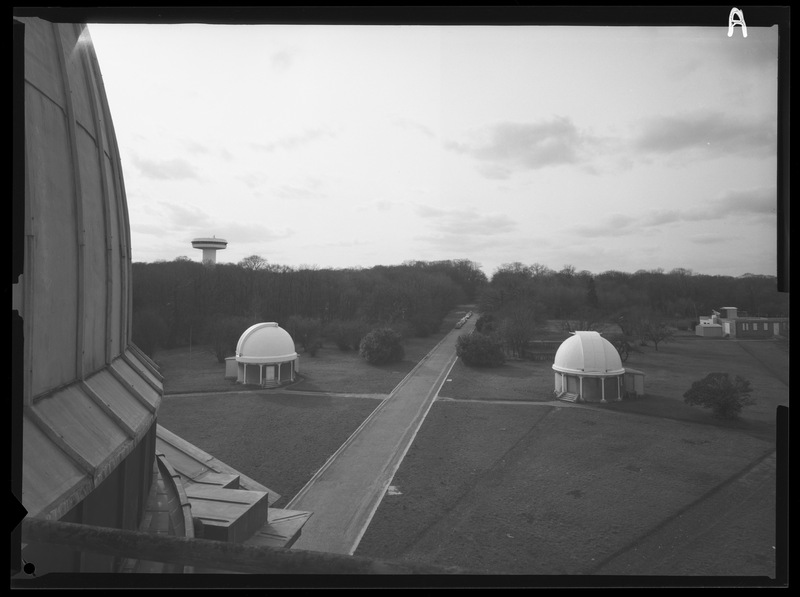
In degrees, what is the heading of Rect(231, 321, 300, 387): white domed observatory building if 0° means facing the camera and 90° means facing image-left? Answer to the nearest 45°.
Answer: approximately 0°

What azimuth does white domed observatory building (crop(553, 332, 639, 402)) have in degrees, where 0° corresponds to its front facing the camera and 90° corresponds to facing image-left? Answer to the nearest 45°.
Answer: approximately 45°

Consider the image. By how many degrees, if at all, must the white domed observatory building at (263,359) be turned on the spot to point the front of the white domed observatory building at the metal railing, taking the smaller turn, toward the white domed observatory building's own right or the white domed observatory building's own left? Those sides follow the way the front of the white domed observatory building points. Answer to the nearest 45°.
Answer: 0° — it already faces it

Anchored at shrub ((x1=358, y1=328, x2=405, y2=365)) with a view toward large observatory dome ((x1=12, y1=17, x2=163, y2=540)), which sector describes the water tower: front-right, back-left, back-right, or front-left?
back-right

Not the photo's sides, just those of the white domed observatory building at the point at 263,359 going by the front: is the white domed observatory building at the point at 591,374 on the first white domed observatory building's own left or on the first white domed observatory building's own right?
on the first white domed observatory building's own left

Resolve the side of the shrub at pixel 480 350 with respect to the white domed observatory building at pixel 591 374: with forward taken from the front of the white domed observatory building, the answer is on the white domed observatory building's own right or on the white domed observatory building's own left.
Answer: on the white domed observatory building's own right

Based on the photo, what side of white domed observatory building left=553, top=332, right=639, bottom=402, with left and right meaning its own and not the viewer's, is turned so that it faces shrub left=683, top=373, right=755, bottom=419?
left
